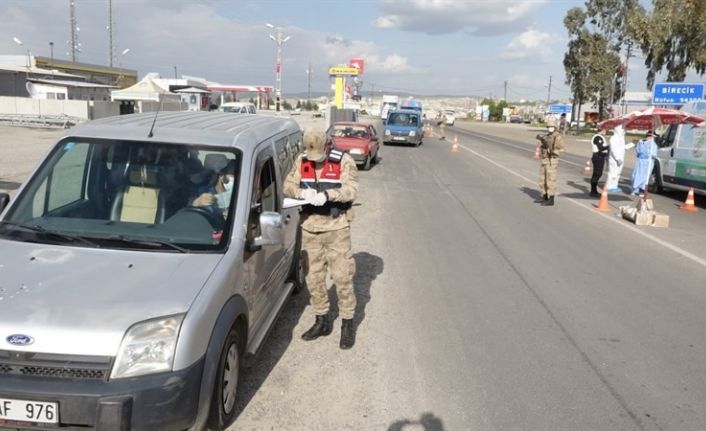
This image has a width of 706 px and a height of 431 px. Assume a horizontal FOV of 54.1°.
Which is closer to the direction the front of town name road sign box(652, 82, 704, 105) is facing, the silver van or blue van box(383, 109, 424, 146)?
the silver van

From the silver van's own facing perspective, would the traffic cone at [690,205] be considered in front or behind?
behind

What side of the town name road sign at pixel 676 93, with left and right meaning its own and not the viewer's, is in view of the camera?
front

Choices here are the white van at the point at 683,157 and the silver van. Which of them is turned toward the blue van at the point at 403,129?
the white van

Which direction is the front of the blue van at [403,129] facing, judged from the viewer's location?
facing the viewer

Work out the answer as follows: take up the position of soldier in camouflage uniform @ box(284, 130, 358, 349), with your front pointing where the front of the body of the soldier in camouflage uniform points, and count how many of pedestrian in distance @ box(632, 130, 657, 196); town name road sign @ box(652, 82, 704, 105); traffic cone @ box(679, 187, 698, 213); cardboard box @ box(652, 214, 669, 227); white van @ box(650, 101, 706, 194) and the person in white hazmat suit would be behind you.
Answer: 6

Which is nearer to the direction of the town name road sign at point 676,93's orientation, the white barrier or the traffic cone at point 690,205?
the traffic cone

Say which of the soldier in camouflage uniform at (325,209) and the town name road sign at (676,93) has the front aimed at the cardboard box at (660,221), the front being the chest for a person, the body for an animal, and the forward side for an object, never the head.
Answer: the town name road sign

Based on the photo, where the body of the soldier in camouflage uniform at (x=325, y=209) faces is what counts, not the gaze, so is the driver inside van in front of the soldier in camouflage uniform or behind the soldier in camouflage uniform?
in front

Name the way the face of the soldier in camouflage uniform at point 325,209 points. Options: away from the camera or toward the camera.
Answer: toward the camera
